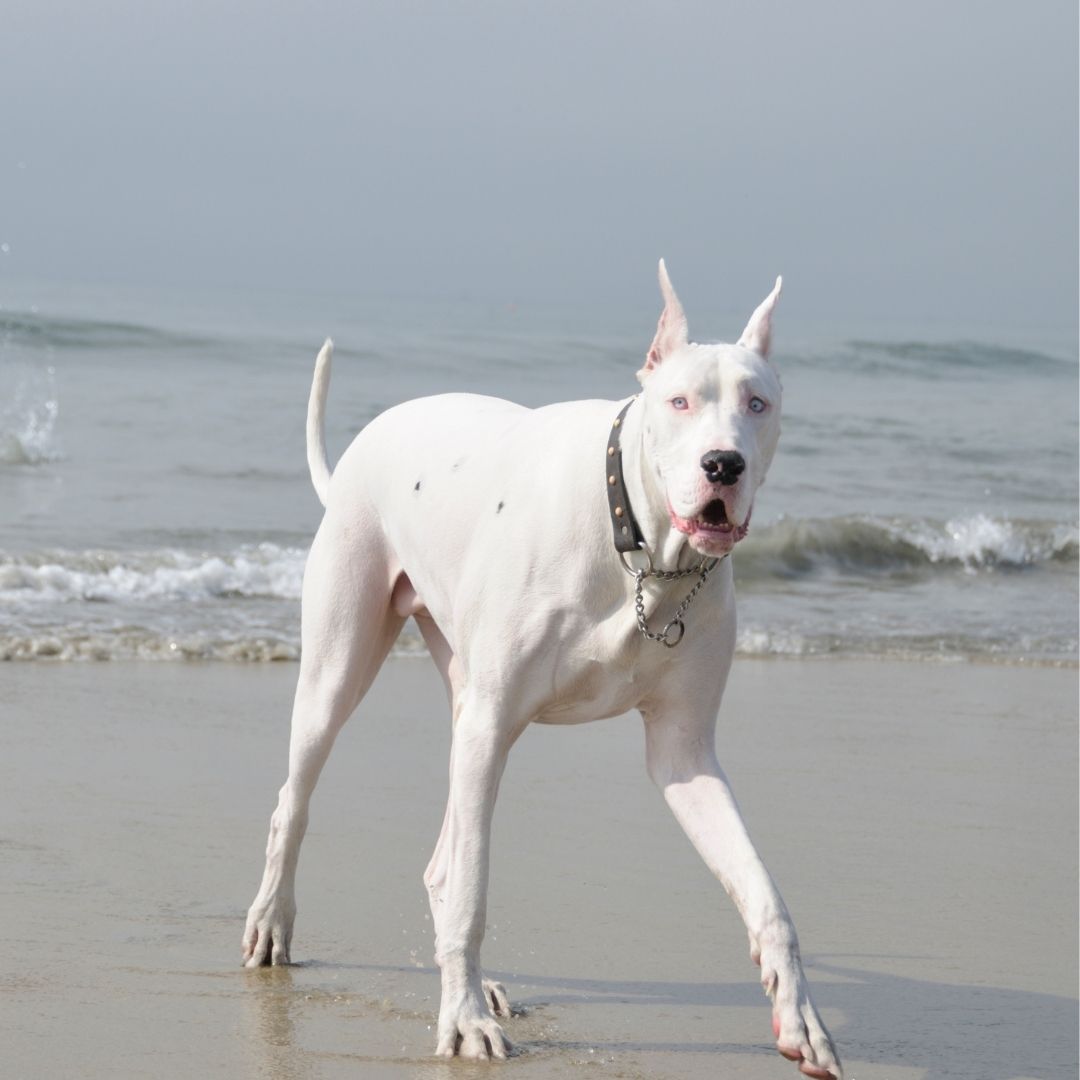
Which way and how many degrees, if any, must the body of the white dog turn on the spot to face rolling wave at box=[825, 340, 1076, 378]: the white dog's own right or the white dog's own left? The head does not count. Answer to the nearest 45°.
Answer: approximately 135° to the white dog's own left

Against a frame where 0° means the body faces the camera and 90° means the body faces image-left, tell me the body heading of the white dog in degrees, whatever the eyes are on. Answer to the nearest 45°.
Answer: approximately 315°

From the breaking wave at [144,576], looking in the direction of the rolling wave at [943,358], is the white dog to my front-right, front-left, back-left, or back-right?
back-right

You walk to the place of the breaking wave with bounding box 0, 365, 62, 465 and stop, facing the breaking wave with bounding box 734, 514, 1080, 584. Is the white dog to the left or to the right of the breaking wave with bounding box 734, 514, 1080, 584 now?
right

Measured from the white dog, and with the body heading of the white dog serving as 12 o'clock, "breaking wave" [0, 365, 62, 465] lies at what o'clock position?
The breaking wave is roughly at 7 o'clock from the white dog.

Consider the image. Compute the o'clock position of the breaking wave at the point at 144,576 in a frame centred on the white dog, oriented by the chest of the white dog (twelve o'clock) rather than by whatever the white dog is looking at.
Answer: The breaking wave is roughly at 7 o'clock from the white dog.

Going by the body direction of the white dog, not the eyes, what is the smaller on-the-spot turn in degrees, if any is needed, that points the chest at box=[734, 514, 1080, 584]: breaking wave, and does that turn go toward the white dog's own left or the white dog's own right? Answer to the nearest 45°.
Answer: approximately 135° to the white dog's own left
